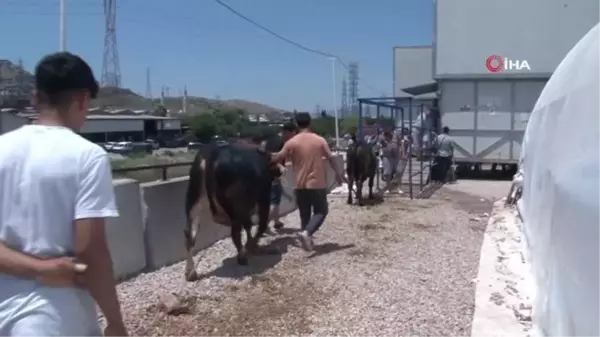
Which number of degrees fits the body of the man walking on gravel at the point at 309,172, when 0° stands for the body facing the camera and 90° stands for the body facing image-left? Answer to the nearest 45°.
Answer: approximately 180°

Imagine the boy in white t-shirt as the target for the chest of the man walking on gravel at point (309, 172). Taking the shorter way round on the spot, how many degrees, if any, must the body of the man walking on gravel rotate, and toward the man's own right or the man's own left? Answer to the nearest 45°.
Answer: approximately 180°

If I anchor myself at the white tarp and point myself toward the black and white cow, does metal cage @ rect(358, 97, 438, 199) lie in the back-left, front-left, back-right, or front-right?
front-right

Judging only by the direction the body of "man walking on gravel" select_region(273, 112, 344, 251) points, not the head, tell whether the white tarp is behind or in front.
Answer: behind

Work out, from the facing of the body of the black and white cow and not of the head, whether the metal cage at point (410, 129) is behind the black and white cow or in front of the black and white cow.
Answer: in front

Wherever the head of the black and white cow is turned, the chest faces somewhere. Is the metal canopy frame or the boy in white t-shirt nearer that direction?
the metal canopy frame

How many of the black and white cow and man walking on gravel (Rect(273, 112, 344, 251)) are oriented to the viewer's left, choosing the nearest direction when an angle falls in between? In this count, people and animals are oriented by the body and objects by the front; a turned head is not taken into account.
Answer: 0

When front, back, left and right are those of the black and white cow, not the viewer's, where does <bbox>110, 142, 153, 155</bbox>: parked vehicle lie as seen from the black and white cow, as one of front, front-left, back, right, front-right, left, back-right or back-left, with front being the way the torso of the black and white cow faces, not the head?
front-left

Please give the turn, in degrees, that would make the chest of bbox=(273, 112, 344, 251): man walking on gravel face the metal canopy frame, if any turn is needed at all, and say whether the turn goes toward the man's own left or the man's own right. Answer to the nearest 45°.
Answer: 0° — they already face it

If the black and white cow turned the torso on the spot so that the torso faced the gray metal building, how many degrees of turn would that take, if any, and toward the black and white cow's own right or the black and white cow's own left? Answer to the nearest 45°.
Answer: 0° — it already faces it

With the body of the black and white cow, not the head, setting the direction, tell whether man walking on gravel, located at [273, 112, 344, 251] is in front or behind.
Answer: in front
